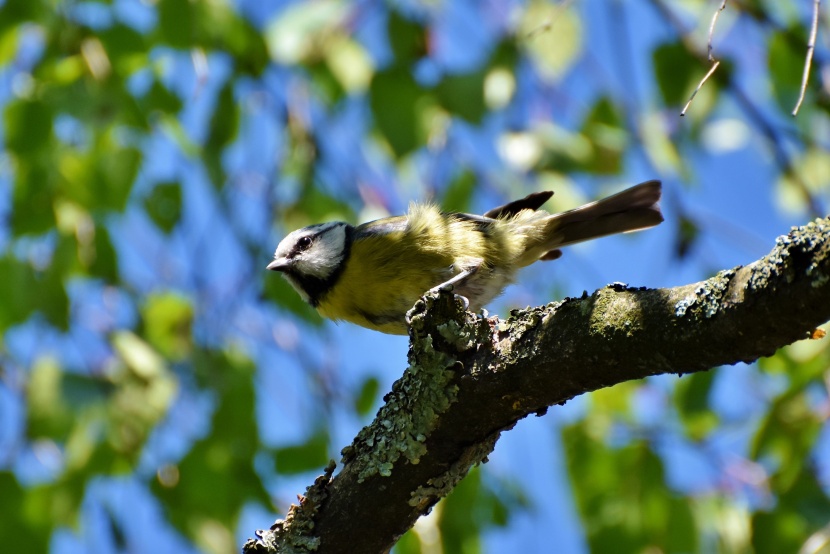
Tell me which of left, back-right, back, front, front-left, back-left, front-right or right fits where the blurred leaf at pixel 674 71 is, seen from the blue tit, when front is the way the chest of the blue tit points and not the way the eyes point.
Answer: right

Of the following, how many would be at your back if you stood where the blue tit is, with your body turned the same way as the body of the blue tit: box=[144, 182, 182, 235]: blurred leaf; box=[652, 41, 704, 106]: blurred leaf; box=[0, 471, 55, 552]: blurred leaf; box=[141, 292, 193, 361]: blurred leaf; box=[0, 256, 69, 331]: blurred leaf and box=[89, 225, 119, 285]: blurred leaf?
1

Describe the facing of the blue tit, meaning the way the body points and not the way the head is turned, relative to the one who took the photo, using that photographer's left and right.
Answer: facing to the left of the viewer

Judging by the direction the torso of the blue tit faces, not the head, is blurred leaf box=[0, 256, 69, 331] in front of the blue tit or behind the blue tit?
in front

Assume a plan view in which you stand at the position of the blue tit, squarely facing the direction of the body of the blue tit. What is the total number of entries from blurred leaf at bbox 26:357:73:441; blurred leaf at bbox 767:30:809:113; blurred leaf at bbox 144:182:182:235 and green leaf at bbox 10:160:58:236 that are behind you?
1
